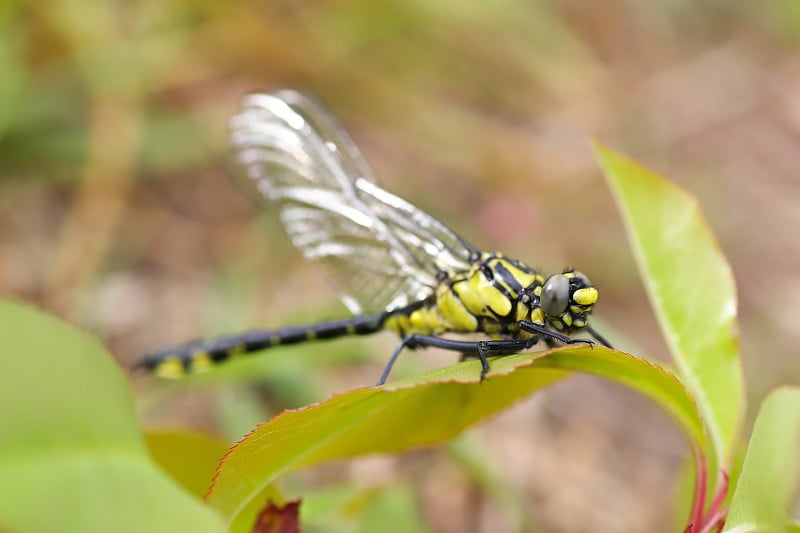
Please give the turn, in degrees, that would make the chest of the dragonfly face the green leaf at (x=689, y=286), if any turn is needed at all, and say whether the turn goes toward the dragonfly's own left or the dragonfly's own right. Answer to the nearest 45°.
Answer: approximately 45° to the dragonfly's own right

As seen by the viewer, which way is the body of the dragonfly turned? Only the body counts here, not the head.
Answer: to the viewer's right

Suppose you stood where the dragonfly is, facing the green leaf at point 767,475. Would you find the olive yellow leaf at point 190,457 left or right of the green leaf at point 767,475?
right

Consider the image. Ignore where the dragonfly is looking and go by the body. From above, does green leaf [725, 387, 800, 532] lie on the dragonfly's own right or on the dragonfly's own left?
on the dragonfly's own right

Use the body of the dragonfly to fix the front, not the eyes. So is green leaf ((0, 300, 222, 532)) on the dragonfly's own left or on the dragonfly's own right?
on the dragonfly's own right

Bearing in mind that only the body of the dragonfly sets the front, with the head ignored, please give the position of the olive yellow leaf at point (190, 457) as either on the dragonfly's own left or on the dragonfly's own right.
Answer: on the dragonfly's own right
